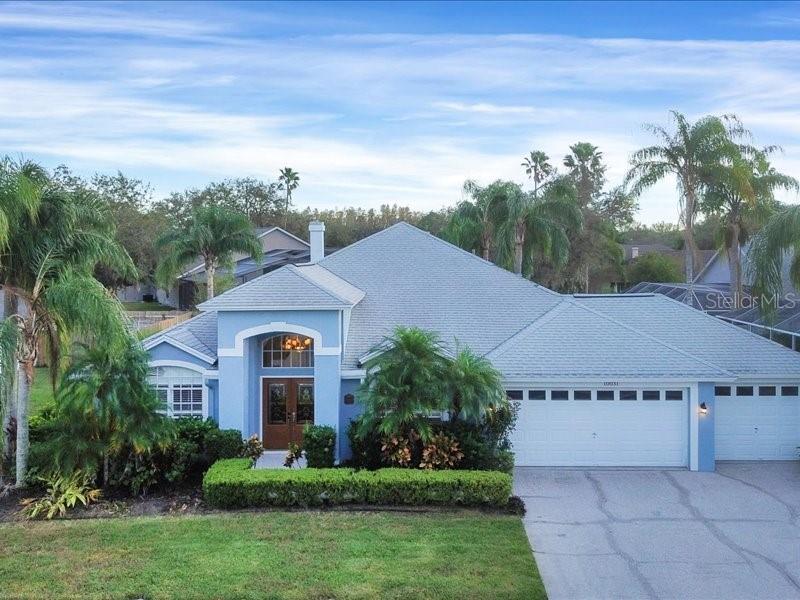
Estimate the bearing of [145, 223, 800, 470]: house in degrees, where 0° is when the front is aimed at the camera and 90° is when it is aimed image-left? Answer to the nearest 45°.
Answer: approximately 0°

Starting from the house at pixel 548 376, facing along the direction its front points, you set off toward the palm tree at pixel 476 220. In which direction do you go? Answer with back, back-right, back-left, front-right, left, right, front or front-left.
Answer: back
